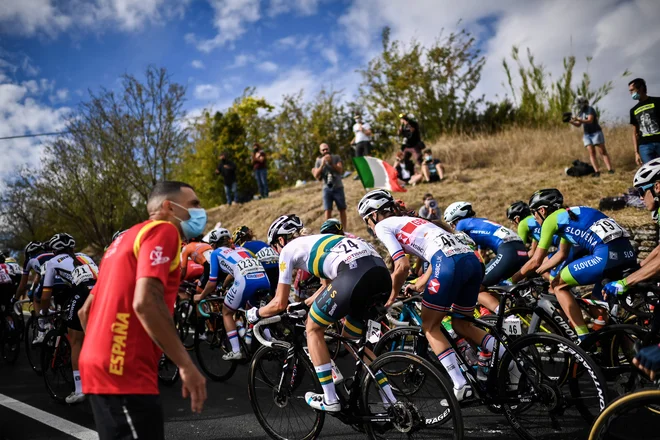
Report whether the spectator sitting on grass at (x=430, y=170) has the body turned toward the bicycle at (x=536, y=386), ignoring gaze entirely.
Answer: yes

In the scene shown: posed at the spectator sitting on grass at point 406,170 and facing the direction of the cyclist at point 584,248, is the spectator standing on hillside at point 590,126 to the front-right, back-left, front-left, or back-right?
front-left

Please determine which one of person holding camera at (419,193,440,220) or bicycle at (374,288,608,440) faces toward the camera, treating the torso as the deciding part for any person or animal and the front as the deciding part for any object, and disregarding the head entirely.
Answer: the person holding camera

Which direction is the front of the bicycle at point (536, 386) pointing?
to the viewer's left

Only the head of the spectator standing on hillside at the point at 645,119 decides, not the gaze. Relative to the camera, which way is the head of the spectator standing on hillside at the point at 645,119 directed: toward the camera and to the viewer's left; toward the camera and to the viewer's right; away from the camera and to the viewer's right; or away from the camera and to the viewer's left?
toward the camera and to the viewer's left

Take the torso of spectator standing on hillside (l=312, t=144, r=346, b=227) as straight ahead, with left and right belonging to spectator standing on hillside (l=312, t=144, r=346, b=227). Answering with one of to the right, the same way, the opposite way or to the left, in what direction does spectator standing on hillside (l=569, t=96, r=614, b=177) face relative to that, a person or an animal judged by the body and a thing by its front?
to the right

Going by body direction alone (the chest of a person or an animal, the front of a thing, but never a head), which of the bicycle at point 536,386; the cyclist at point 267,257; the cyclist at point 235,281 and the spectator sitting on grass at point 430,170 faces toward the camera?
the spectator sitting on grass

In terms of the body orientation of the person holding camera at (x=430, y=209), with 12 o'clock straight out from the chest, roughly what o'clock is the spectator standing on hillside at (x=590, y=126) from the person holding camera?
The spectator standing on hillside is roughly at 8 o'clock from the person holding camera.

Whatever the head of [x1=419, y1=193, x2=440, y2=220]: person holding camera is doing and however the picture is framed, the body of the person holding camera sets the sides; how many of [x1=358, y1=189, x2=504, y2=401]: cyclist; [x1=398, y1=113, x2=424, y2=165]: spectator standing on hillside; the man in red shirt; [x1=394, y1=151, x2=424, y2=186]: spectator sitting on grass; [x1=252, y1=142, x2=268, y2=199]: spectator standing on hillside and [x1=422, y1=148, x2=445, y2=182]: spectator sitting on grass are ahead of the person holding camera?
2

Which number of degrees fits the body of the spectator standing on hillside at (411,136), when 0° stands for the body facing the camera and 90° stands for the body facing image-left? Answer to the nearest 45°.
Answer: approximately 45°

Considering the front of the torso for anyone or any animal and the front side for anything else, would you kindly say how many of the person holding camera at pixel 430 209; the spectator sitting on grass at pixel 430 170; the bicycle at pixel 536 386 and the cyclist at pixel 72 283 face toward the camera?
2

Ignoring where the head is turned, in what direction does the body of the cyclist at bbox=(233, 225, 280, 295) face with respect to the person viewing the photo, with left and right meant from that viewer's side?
facing away from the viewer and to the left of the viewer

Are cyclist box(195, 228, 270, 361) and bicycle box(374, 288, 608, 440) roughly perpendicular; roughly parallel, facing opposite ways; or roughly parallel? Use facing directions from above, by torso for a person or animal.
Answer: roughly parallel

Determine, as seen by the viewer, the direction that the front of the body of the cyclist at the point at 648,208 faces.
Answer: to the viewer's left

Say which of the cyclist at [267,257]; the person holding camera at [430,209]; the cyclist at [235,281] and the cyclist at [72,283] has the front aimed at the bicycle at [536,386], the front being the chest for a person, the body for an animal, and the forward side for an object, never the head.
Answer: the person holding camera
